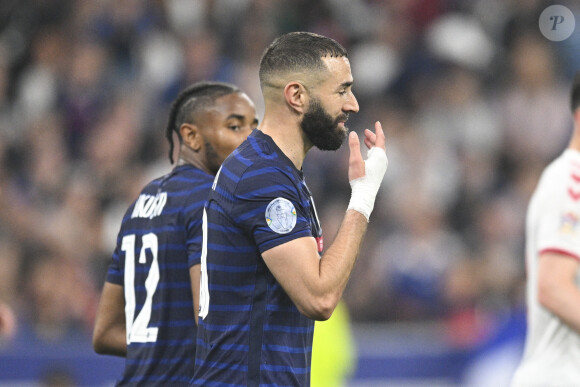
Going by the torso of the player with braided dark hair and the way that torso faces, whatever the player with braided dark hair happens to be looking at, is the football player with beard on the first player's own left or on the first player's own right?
on the first player's own right

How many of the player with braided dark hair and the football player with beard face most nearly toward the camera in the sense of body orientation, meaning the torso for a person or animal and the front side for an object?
0

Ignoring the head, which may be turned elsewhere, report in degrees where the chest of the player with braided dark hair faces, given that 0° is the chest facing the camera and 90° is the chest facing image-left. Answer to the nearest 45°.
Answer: approximately 225°

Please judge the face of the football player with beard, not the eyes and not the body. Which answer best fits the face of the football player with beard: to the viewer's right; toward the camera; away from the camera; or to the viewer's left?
to the viewer's right

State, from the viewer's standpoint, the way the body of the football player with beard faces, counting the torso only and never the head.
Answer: to the viewer's right

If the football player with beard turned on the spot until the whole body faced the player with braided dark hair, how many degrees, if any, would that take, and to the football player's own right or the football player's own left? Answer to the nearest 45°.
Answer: approximately 135° to the football player's own left

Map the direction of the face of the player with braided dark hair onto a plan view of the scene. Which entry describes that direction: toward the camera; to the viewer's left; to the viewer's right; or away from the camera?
to the viewer's right
